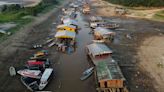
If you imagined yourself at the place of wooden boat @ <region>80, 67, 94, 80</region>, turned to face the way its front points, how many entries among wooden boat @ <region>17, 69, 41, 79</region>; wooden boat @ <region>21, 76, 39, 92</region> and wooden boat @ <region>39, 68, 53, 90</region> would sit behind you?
0

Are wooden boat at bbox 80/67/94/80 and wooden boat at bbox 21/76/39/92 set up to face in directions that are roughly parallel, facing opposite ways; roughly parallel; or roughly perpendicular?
roughly perpendicular

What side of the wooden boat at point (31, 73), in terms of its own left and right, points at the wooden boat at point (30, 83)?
left

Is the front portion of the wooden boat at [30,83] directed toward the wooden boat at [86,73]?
no

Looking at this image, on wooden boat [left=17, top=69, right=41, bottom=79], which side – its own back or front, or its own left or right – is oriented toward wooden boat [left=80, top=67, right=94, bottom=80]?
back

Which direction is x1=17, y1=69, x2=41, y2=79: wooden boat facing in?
to the viewer's left
